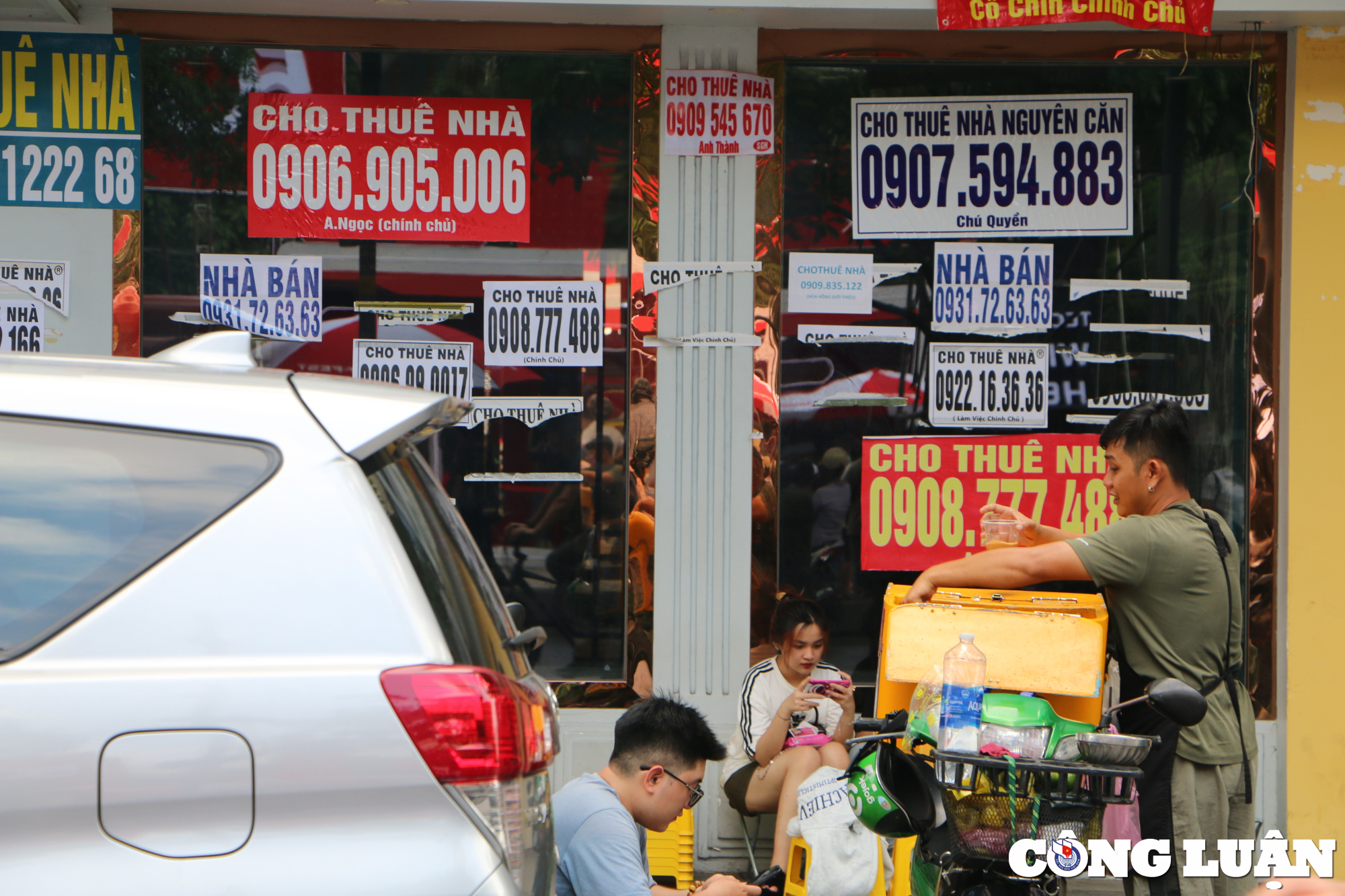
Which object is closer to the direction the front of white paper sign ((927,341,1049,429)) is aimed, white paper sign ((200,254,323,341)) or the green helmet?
the green helmet

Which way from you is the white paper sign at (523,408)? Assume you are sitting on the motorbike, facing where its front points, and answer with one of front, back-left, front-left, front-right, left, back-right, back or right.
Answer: back-right

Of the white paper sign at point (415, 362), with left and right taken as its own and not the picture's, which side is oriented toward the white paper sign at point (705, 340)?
left

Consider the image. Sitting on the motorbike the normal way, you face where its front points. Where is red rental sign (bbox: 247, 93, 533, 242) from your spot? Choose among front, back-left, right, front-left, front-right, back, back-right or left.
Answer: back-right

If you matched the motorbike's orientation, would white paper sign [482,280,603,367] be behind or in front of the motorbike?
behind

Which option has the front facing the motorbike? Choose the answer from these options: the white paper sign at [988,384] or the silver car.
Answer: the white paper sign

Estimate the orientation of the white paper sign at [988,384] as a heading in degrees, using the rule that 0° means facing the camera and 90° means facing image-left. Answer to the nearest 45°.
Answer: approximately 0°

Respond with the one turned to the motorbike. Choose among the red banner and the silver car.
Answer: the red banner

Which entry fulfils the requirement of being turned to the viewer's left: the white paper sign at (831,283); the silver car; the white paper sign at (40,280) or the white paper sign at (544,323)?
the silver car

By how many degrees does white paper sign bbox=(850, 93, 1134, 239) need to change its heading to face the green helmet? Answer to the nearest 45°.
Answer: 0° — it already faces it
